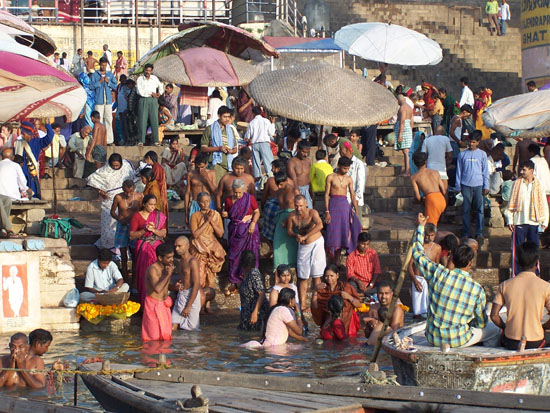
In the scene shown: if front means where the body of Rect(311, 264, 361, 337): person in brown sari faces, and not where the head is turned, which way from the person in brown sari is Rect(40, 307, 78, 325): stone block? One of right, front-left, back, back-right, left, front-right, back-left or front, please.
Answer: right

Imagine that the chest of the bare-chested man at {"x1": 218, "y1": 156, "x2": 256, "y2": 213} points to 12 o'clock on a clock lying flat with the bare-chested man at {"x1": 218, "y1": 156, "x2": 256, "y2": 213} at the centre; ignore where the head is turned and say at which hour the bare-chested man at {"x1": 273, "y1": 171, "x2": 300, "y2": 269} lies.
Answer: the bare-chested man at {"x1": 273, "y1": 171, "x2": 300, "y2": 269} is roughly at 10 o'clock from the bare-chested man at {"x1": 218, "y1": 156, "x2": 256, "y2": 213}.

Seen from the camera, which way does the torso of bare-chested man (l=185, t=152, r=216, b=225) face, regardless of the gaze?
toward the camera

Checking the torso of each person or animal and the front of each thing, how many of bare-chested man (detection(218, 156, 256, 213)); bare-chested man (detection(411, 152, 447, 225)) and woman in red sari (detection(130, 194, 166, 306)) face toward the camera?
2

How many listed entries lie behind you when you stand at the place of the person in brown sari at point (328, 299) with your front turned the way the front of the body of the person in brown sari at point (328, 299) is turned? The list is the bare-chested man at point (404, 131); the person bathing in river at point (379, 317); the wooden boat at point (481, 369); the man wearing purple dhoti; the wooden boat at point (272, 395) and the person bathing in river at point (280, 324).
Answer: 2

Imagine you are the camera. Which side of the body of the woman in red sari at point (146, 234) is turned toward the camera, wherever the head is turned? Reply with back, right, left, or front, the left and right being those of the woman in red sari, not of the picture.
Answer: front

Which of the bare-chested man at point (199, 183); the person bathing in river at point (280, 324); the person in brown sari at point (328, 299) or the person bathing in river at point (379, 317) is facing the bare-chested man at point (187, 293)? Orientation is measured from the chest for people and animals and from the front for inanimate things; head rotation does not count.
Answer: the bare-chested man at point (199, 183)

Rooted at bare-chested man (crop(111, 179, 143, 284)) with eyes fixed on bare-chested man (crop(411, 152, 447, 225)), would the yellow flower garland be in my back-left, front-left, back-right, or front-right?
back-right

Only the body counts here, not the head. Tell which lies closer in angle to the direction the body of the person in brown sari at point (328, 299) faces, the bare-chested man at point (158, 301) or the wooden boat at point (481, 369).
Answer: the wooden boat
